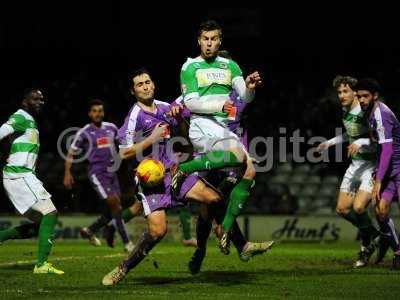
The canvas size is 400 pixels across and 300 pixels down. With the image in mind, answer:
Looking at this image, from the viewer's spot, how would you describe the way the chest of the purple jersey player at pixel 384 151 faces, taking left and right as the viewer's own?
facing the viewer and to the left of the viewer

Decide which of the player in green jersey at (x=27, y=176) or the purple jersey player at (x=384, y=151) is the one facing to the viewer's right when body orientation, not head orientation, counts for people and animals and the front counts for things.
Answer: the player in green jersey

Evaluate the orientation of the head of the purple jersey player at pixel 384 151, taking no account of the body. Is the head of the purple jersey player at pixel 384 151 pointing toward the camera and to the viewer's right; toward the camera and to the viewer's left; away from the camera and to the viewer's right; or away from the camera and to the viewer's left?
toward the camera and to the viewer's left

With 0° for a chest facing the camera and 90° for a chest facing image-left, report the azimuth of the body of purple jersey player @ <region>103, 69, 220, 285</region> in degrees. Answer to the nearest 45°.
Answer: approximately 315°

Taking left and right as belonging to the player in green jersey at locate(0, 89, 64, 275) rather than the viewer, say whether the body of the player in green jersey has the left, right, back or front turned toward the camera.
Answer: right

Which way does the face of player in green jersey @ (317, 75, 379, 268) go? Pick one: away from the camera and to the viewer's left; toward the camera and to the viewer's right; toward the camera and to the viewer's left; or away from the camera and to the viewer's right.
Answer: toward the camera and to the viewer's left

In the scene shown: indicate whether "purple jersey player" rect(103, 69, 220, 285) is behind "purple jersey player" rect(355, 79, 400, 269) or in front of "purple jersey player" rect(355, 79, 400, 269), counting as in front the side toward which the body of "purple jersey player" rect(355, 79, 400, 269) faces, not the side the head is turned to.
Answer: in front

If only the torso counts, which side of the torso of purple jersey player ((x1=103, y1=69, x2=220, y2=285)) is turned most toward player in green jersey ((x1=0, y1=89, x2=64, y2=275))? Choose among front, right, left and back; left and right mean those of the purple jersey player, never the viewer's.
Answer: right

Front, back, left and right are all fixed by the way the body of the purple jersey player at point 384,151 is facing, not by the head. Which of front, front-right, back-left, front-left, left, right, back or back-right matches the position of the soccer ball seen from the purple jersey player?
front

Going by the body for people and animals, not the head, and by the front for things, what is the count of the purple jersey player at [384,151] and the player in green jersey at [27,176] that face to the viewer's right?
1

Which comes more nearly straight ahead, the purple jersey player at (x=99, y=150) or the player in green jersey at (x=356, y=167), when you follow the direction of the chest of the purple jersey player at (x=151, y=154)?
the player in green jersey

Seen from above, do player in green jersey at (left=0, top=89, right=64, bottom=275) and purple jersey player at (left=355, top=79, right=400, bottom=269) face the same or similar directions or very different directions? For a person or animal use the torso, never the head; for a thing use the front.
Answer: very different directions

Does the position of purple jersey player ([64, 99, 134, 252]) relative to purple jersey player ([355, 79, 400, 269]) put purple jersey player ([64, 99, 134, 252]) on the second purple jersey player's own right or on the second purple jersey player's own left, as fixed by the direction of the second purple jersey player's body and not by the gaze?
on the second purple jersey player's own right
